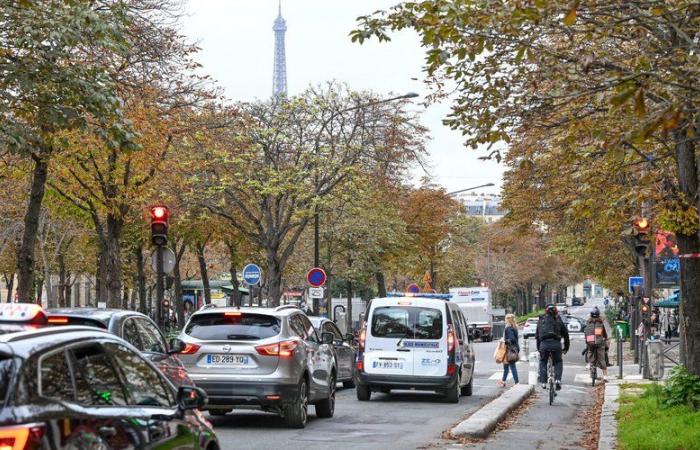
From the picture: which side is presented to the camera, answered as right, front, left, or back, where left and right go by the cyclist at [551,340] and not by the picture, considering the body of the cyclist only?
back

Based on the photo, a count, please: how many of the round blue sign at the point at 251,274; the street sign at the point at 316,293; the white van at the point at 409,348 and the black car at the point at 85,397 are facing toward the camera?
2

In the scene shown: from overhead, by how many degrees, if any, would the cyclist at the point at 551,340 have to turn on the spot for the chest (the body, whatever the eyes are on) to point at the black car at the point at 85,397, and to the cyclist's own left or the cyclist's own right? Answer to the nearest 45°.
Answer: approximately 180°

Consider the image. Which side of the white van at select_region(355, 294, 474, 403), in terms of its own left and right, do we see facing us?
back

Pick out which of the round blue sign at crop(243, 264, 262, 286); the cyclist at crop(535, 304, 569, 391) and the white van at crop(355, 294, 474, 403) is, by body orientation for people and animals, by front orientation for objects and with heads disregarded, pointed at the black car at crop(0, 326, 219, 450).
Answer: the round blue sign

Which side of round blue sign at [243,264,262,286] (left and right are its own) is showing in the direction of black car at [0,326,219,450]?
front

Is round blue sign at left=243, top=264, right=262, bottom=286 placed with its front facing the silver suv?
yes

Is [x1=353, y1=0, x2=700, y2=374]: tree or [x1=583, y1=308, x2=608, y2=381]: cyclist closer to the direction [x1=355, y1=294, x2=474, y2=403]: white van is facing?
the cyclist

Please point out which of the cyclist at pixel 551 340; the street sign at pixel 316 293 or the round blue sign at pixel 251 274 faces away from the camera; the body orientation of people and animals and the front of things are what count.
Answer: the cyclist

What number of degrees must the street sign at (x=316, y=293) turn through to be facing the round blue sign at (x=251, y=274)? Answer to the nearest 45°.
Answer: approximately 45° to its right

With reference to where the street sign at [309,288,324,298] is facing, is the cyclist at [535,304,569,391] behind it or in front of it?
in front

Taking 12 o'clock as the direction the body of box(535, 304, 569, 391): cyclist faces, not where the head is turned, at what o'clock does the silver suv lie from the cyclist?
The silver suv is roughly at 7 o'clock from the cyclist.

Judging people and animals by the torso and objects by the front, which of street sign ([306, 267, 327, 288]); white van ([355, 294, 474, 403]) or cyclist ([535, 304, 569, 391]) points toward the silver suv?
the street sign

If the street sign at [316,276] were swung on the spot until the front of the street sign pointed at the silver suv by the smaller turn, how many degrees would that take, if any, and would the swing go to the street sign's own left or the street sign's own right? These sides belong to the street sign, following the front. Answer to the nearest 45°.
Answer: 0° — it already faces it

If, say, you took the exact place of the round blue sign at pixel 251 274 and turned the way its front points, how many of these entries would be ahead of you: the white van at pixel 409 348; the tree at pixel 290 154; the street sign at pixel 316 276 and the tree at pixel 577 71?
2
